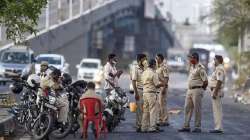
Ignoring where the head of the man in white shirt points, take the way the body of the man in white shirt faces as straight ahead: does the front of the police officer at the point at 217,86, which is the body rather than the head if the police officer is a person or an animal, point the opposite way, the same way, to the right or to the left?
the opposite way

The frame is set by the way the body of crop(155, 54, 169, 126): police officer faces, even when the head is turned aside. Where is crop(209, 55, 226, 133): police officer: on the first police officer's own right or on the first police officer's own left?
on the first police officer's own left

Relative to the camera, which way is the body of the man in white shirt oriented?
to the viewer's right

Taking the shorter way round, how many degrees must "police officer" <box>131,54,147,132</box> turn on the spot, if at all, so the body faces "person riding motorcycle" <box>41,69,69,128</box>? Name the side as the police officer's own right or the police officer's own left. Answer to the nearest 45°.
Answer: approximately 90° to the police officer's own right

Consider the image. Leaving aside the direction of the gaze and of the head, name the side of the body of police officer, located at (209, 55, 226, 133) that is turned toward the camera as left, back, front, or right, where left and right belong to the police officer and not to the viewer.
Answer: left
